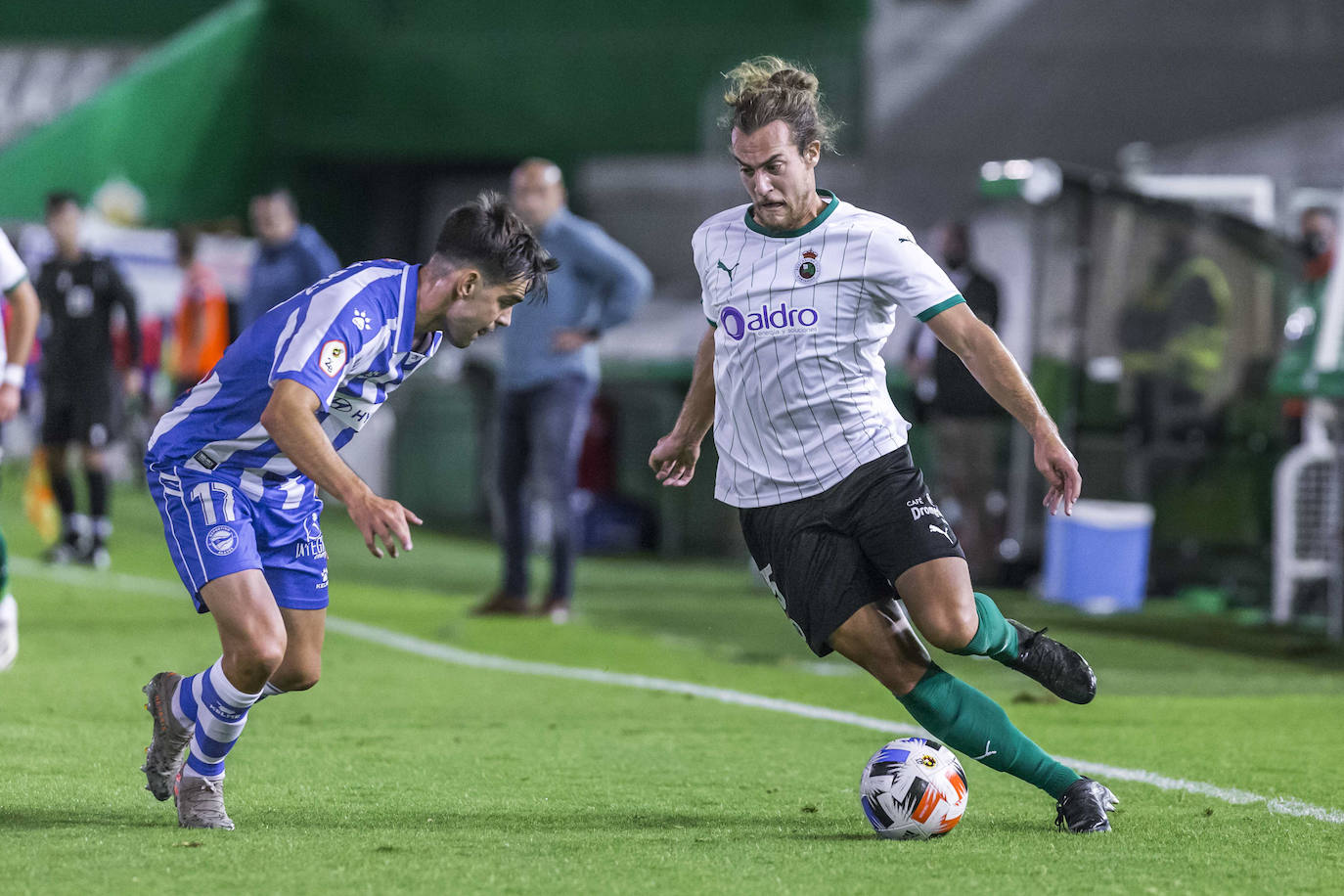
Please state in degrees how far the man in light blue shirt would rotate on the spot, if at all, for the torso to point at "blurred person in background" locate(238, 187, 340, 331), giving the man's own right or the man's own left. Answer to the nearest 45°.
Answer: approximately 90° to the man's own right

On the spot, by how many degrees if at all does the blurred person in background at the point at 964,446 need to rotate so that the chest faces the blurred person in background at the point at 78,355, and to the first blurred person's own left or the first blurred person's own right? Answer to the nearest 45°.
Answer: approximately 45° to the first blurred person's own right

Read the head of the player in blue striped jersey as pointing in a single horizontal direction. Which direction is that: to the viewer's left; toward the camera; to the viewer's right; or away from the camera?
to the viewer's right

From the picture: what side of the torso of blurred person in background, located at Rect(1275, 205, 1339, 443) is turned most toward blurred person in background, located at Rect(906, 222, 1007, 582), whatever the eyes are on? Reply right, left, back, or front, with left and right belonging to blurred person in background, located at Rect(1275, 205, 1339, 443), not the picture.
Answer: right
